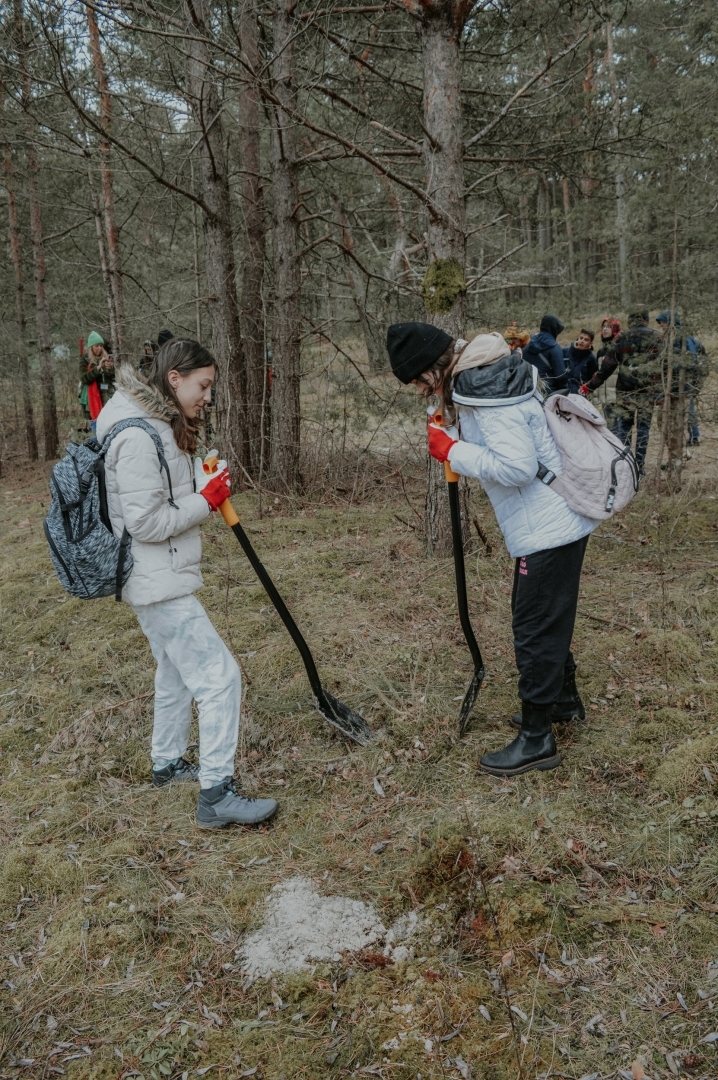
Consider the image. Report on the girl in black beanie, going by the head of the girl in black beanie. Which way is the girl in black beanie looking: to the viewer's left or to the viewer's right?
to the viewer's left

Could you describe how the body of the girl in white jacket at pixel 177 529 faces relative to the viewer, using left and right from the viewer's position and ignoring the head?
facing to the right of the viewer

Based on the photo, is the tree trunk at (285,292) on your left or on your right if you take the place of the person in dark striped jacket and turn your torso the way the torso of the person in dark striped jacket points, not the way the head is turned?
on your left

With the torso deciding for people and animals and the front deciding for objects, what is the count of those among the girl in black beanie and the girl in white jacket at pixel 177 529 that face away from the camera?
0

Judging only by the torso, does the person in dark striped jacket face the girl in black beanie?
no

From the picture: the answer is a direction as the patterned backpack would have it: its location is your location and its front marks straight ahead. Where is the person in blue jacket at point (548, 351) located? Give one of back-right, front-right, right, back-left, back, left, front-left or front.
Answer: back-right

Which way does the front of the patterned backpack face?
to the viewer's left

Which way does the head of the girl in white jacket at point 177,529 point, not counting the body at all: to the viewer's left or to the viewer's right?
to the viewer's right

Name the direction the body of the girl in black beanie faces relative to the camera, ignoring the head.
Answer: to the viewer's left

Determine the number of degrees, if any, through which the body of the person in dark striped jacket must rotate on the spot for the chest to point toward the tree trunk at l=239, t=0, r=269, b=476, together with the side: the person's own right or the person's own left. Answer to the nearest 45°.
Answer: approximately 90° to the person's own left

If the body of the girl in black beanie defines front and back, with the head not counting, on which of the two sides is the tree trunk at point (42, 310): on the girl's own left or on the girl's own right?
on the girl's own right

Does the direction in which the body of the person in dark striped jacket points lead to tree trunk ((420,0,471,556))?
no
